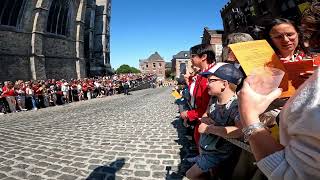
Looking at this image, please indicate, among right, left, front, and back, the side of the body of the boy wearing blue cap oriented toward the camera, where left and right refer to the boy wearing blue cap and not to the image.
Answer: left

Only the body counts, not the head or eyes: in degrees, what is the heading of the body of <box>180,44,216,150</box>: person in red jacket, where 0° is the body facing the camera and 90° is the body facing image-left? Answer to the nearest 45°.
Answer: approximately 90°

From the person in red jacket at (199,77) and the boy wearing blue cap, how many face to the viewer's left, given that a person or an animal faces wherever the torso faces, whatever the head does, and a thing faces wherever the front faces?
2

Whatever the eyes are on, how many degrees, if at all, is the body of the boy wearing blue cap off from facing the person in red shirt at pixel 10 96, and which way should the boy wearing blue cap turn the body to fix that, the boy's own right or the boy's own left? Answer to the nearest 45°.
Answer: approximately 45° to the boy's own right

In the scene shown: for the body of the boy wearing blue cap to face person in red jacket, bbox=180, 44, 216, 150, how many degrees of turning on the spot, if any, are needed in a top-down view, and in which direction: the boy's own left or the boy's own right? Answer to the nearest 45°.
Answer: approximately 90° to the boy's own right

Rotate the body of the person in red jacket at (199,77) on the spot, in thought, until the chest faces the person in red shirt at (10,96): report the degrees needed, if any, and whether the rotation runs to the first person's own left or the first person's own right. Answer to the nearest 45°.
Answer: approximately 45° to the first person's own right

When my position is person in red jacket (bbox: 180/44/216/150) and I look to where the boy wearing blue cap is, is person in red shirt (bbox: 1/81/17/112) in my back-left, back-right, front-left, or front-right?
back-right

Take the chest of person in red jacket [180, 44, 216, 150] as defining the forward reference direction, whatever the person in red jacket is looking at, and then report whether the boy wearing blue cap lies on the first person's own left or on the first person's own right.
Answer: on the first person's own left
